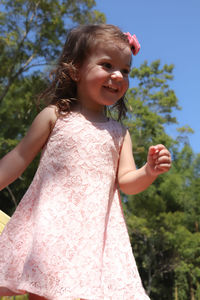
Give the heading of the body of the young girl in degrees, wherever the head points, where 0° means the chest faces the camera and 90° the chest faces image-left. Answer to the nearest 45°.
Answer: approximately 315°

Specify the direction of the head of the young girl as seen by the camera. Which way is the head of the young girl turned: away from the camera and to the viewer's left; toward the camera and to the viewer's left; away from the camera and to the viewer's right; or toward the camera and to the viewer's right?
toward the camera and to the viewer's right

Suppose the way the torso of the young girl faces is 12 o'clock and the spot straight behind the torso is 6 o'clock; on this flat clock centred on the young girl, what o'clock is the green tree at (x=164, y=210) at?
The green tree is roughly at 8 o'clock from the young girl.

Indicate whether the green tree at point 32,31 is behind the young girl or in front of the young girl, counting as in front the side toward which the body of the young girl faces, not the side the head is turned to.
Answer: behind
